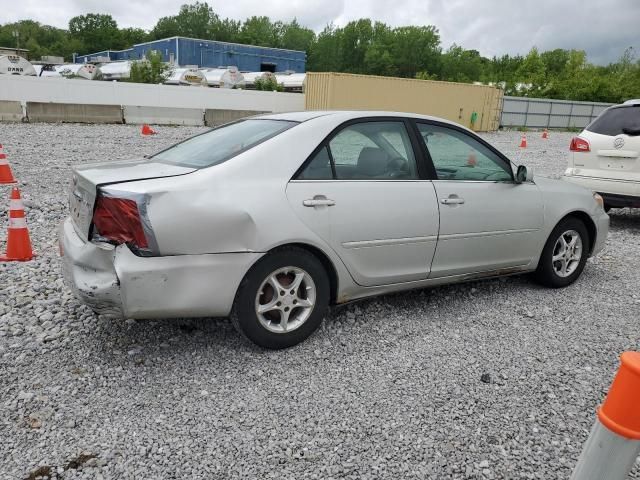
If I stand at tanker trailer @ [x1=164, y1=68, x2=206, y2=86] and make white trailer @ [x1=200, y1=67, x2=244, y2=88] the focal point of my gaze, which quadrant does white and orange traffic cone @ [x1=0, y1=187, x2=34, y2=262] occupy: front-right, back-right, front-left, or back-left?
back-right

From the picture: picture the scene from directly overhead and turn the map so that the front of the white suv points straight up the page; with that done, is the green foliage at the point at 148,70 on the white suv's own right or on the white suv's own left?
on the white suv's own left

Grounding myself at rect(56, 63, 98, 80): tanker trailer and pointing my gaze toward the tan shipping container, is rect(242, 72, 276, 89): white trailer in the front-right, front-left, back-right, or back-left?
front-left

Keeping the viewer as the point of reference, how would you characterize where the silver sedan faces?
facing away from the viewer and to the right of the viewer

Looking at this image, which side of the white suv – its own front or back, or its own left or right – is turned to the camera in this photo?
back

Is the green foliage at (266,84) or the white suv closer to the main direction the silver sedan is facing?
the white suv

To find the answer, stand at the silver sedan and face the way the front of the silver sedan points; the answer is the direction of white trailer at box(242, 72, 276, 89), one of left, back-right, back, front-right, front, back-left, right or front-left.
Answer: front-left

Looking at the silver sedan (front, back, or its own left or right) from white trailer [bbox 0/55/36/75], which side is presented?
left

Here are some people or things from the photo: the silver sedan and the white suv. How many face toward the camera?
0

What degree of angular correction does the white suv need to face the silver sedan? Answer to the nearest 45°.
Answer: approximately 180°

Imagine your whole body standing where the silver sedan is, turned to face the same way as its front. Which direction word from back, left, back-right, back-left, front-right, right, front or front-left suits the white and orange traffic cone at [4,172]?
left

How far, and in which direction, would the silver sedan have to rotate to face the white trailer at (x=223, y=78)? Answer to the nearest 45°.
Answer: approximately 45° to its left

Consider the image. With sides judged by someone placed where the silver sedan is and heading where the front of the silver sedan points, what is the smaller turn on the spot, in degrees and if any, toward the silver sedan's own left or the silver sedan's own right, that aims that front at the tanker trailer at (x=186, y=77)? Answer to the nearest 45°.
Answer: approximately 45° to the silver sedan's own left

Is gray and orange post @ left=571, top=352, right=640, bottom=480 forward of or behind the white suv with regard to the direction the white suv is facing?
behind
